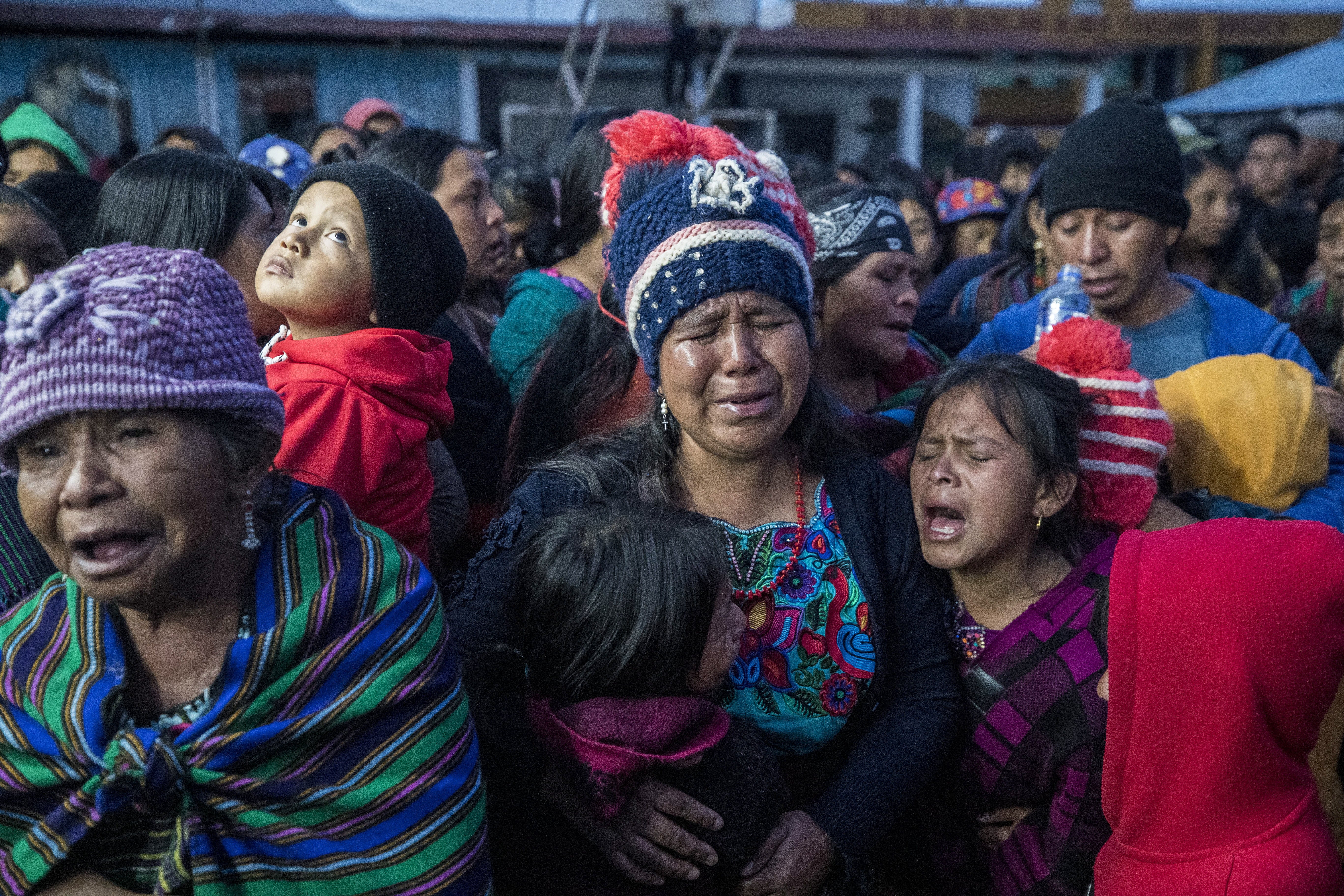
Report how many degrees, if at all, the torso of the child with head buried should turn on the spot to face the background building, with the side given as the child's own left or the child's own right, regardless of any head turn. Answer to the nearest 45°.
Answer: approximately 45° to the child's own left

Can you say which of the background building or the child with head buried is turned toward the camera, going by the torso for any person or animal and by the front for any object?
the background building

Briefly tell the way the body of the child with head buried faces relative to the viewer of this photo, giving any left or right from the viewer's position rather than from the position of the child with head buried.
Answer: facing away from the viewer and to the right of the viewer

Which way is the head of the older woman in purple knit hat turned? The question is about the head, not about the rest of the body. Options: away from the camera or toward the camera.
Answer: toward the camera

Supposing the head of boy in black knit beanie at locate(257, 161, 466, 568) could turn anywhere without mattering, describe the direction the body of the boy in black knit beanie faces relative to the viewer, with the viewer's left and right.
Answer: facing the viewer and to the left of the viewer

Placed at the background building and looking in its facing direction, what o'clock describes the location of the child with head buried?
The child with head buried is roughly at 12 o'clock from the background building.

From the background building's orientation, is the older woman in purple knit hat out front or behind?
out front

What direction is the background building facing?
toward the camera

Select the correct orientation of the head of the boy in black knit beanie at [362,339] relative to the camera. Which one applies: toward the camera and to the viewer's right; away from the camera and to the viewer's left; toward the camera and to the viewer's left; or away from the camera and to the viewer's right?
toward the camera and to the viewer's left

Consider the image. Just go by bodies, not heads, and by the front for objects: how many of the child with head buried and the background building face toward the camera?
1

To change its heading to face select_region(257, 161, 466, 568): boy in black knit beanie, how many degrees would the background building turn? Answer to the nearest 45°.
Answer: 0° — it already faces them

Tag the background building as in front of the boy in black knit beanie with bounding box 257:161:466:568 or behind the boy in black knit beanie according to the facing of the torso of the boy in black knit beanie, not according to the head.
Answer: behind

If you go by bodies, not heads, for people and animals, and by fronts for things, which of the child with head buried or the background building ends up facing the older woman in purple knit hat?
the background building
